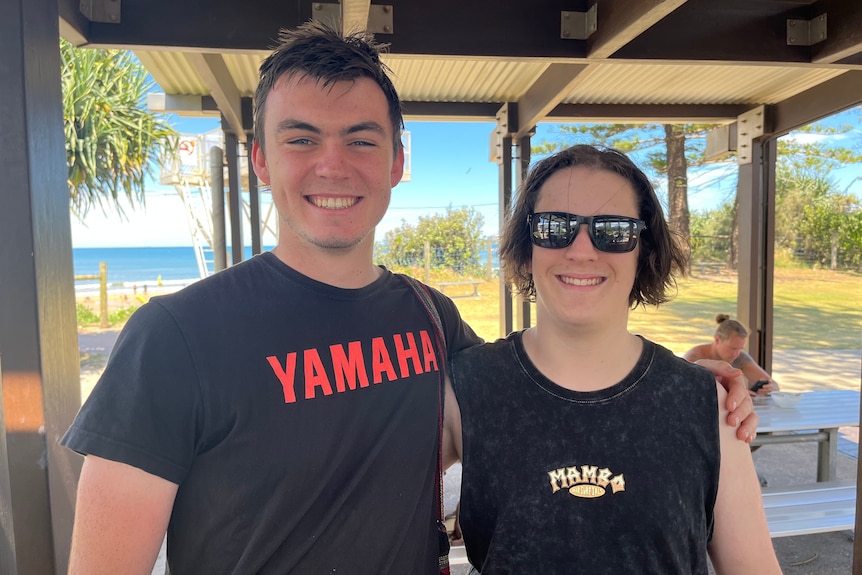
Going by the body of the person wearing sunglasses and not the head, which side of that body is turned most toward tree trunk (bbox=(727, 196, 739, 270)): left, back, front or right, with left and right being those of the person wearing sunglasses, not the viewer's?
back

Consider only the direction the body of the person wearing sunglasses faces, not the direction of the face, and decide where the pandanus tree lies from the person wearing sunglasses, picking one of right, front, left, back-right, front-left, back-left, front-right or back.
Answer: back-right

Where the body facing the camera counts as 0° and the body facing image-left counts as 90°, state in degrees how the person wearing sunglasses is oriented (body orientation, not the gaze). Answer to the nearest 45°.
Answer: approximately 0°

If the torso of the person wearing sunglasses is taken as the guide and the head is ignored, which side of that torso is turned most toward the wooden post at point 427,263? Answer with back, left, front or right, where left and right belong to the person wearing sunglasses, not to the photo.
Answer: back
